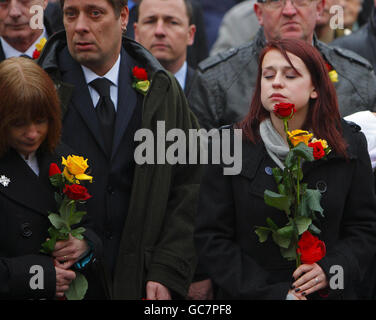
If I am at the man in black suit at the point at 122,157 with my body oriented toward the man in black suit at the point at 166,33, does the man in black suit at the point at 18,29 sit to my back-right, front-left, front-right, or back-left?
front-left

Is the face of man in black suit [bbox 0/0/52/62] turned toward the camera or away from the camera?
toward the camera

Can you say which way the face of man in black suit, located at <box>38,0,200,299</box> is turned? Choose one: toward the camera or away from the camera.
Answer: toward the camera

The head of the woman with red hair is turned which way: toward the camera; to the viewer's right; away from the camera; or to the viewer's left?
toward the camera

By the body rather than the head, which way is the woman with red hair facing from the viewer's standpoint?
toward the camera

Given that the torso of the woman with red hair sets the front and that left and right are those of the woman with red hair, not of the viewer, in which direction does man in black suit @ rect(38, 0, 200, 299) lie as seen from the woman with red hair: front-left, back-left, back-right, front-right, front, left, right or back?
right

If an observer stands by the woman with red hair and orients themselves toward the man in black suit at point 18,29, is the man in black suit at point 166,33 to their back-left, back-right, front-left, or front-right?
front-right

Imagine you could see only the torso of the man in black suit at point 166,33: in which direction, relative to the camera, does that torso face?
toward the camera

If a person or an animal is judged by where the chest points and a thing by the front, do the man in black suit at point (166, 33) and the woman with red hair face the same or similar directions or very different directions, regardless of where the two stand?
same or similar directions

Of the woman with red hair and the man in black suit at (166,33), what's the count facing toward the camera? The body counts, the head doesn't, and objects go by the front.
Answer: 2

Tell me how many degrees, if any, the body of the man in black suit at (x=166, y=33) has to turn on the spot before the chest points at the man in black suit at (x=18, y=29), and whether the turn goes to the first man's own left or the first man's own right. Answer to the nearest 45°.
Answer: approximately 45° to the first man's own right

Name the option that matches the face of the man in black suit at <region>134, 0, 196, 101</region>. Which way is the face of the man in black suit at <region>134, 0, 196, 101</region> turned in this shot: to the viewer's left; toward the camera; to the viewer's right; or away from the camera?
toward the camera
